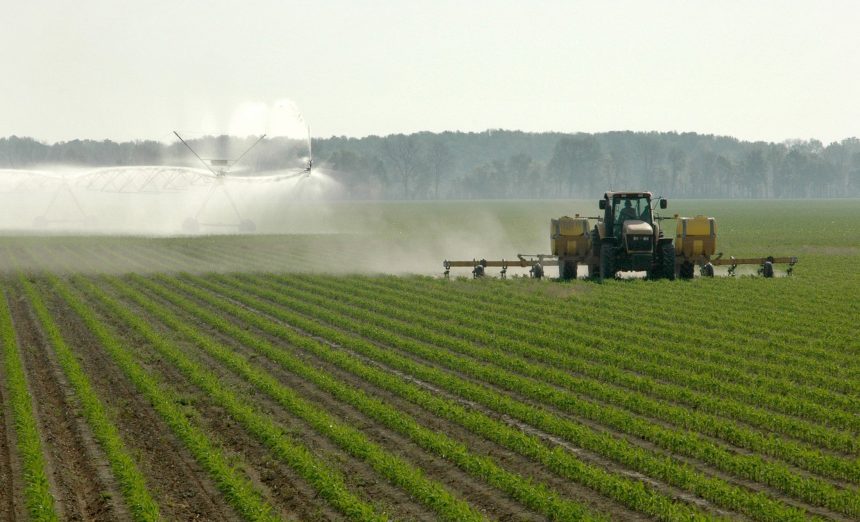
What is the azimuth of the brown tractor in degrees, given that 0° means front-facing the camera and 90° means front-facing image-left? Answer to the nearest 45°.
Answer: approximately 0°
